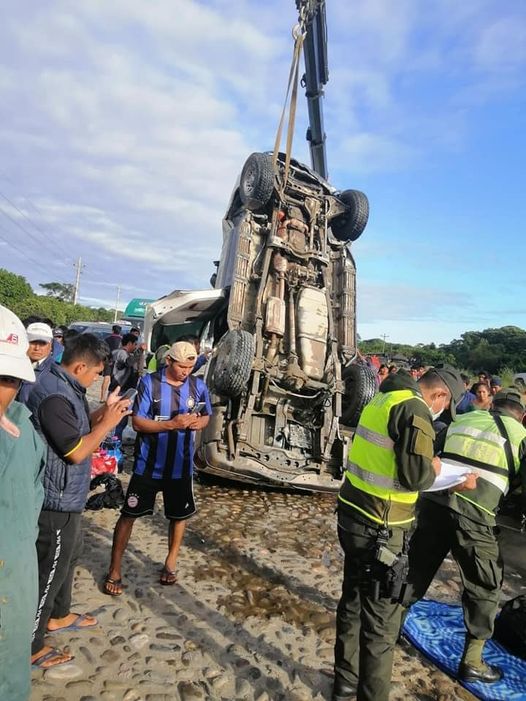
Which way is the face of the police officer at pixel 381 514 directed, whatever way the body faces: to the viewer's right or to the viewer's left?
to the viewer's right

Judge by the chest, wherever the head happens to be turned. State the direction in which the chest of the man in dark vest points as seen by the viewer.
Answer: to the viewer's right

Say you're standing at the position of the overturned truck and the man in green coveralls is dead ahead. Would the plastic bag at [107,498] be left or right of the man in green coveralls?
right
